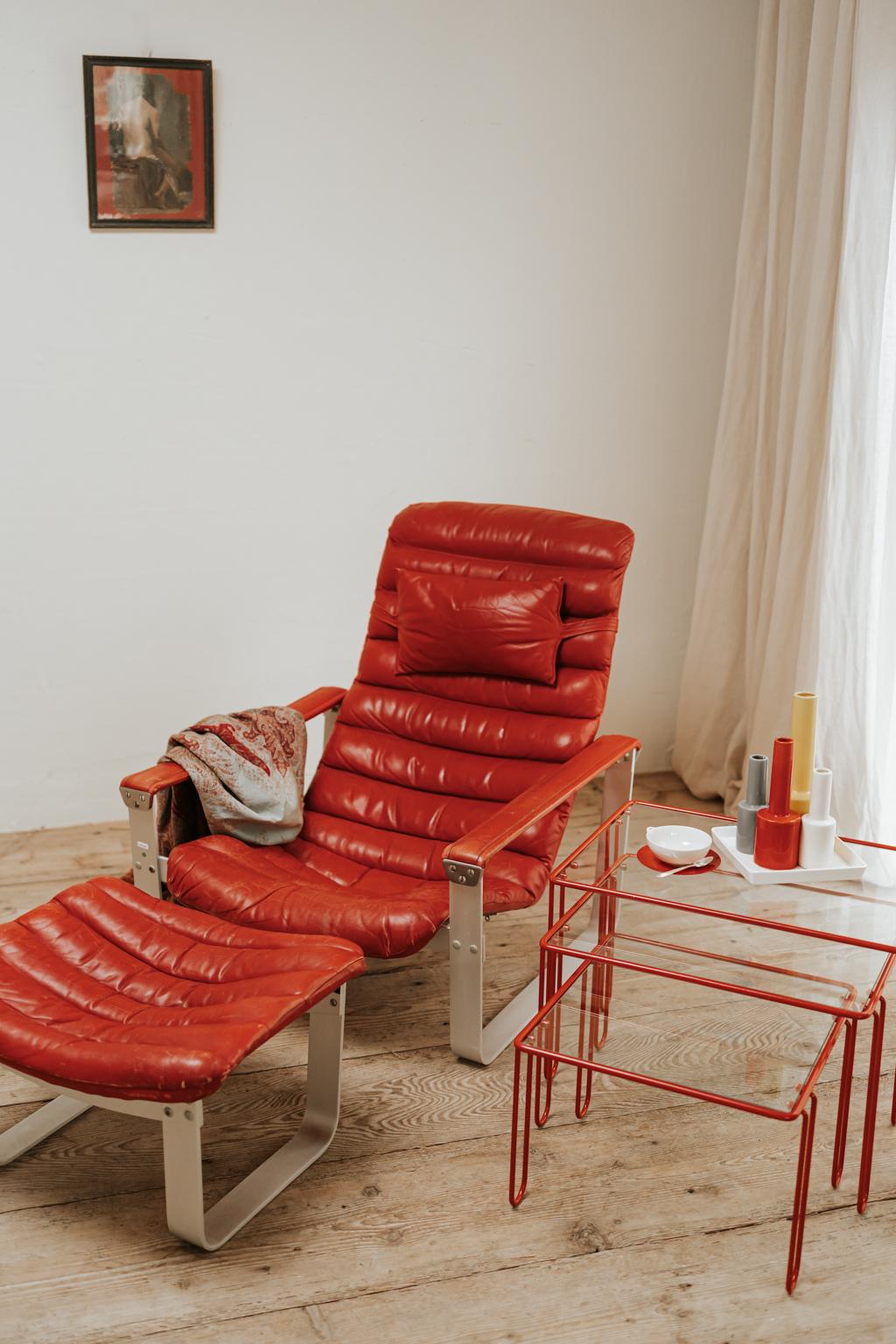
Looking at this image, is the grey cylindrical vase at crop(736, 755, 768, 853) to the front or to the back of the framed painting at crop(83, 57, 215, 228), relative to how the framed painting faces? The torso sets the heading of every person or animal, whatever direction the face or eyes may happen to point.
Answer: to the front

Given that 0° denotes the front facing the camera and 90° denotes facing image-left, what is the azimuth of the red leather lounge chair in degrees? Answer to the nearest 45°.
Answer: approximately 45°

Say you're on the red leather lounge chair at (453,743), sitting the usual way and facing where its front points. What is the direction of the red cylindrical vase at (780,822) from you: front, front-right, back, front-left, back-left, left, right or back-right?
left

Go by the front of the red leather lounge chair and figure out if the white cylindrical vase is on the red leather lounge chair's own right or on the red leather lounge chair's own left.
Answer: on the red leather lounge chair's own left

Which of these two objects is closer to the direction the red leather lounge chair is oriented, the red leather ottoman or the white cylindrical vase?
the red leather ottoman

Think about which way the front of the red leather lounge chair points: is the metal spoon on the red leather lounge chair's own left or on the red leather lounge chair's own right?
on the red leather lounge chair's own left

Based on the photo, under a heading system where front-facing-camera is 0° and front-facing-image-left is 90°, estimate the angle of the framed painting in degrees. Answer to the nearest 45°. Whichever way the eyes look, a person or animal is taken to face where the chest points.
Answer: approximately 0°

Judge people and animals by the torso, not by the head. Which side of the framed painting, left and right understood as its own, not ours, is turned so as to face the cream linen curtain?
left

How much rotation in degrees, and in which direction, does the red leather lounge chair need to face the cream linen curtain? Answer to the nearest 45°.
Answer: approximately 180°

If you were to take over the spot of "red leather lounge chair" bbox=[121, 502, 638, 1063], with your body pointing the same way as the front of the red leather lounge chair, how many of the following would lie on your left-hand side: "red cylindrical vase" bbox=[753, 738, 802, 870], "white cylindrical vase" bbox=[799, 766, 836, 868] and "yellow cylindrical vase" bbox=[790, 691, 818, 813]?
3

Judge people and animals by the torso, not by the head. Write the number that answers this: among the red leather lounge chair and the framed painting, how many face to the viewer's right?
0

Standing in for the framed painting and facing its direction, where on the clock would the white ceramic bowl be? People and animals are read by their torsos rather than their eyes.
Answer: The white ceramic bowl is roughly at 11 o'clock from the framed painting.

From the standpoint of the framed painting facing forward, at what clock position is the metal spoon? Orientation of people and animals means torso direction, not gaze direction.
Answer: The metal spoon is roughly at 11 o'clock from the framed painting.

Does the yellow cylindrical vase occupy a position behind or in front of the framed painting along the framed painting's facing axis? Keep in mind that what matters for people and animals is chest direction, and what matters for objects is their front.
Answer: in front
